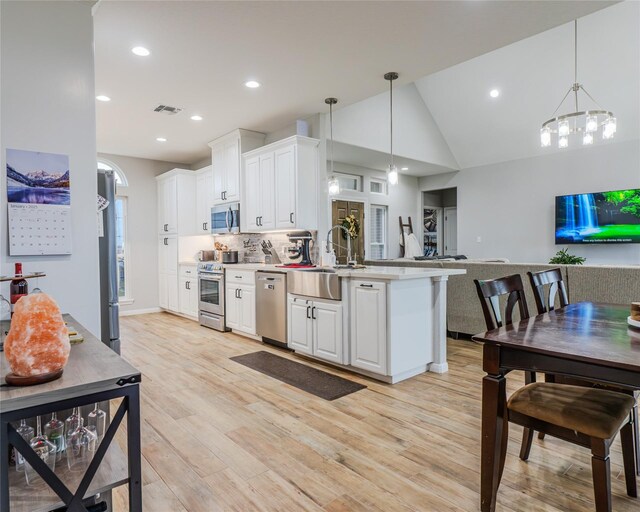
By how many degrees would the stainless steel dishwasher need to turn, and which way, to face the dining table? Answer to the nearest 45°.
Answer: approximately 45° to its left

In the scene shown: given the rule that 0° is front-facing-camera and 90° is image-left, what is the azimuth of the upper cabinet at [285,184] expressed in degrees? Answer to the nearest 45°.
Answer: approximately 45°

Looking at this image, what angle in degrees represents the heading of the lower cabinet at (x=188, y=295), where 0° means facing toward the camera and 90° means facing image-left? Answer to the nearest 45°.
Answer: approximately 45°

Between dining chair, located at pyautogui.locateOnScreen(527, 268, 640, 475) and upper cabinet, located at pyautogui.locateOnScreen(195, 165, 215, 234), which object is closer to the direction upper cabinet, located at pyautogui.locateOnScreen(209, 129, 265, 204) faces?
the dining chair

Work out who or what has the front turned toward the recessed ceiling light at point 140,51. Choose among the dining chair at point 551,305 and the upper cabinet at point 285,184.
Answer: the upper cabinet
